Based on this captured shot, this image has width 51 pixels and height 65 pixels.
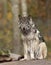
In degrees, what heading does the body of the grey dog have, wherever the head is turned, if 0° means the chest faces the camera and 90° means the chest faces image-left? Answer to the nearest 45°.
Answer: approximately 45°
